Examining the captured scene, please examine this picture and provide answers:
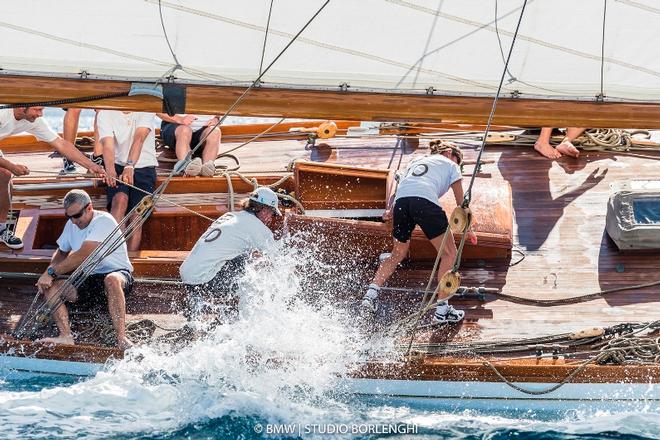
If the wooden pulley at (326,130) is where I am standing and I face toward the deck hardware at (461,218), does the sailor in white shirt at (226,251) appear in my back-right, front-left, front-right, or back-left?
front-right

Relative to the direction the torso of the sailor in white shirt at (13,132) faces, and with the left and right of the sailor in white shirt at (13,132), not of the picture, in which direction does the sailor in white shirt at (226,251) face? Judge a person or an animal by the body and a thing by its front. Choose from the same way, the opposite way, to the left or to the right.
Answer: to the left

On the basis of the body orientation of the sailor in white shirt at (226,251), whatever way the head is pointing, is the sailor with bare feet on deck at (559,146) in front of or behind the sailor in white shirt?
in front

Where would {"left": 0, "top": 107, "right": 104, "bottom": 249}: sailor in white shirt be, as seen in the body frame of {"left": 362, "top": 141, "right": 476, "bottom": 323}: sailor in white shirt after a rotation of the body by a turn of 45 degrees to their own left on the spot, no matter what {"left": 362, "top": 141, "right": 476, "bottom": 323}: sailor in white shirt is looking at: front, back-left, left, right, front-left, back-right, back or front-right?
left

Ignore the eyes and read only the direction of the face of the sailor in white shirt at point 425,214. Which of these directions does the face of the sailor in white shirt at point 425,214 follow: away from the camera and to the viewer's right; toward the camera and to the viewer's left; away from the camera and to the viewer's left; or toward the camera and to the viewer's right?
away from the camera and to the viewer's right

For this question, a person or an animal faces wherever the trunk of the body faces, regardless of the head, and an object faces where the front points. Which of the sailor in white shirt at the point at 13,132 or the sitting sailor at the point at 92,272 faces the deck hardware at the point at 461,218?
the sailor in white shirt

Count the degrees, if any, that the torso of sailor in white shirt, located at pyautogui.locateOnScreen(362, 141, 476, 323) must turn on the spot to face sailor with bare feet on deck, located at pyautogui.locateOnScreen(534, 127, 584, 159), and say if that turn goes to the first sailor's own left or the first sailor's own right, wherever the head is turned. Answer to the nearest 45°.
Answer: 0° — they already face them

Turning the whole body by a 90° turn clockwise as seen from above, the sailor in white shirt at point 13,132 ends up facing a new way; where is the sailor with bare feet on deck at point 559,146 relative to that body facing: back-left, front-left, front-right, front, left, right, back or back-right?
back-left
